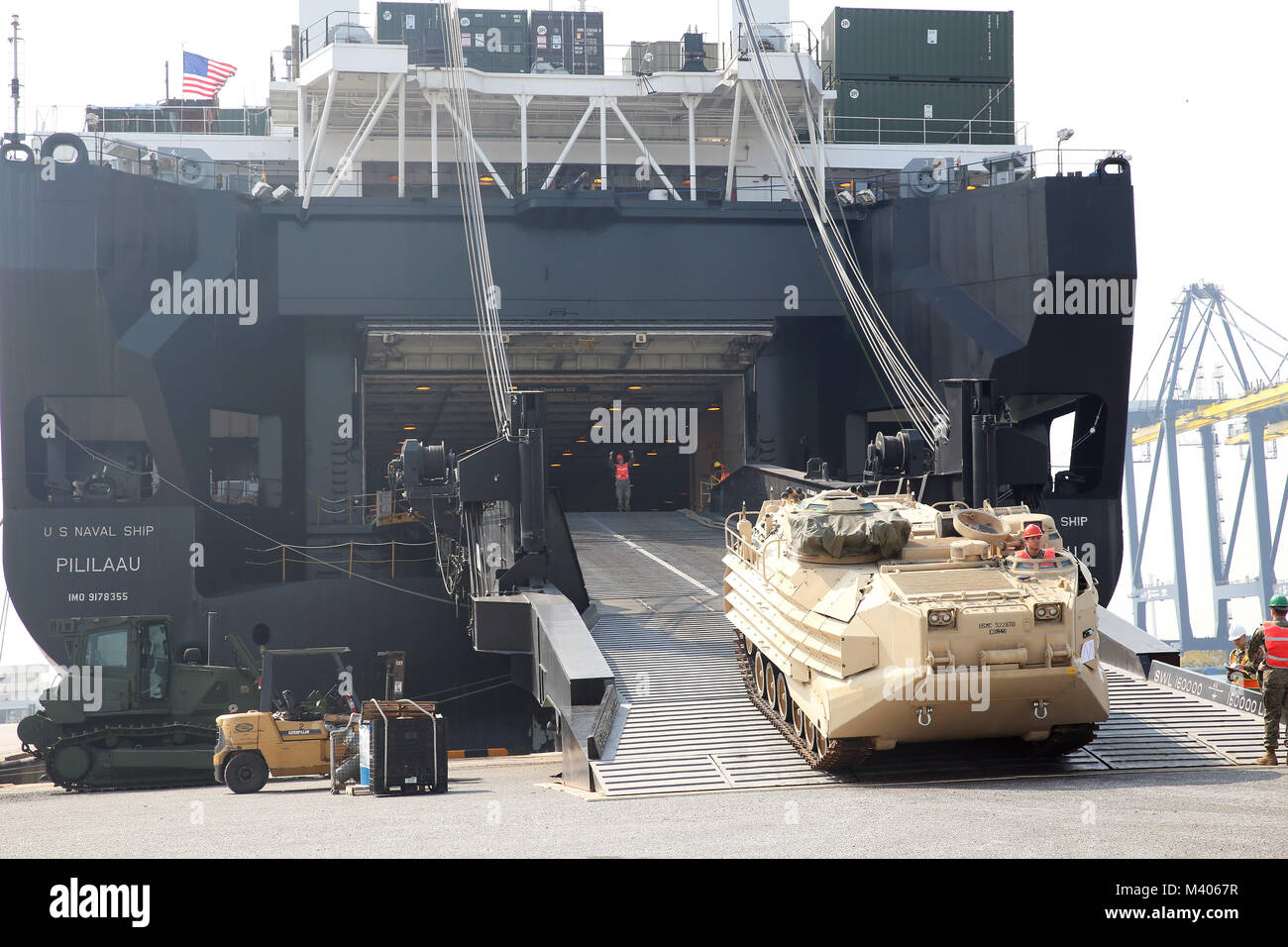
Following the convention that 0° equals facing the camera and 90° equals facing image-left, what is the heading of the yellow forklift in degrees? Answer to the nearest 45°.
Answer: approximately 270°

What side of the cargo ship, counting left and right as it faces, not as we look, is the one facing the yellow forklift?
back

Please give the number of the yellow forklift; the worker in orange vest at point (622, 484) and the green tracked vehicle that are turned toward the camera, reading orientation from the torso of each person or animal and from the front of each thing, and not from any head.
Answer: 1

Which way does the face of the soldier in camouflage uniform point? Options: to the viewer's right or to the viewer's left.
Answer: to the viewer's left

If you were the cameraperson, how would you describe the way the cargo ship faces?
facing away from the viewer

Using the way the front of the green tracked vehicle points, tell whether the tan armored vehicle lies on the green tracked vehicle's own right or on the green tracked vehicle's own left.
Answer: on the green tracked vehicle's own right
